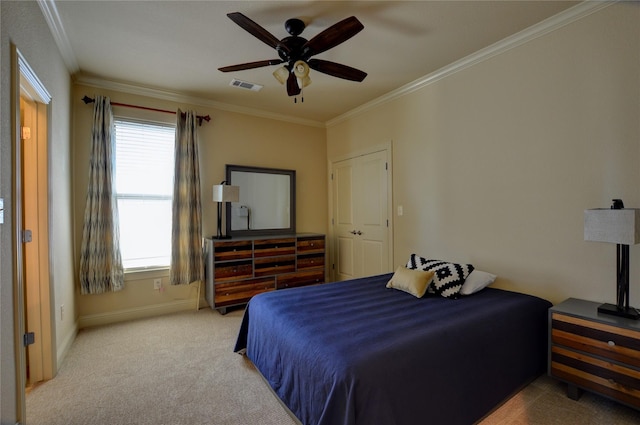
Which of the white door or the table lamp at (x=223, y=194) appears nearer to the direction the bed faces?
the table lamp

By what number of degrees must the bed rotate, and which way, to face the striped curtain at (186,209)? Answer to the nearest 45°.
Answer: approximately 90° to its right

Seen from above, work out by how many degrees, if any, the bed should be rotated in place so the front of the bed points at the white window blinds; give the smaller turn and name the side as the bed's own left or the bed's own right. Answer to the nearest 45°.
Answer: approximately 45° to the bed's own right

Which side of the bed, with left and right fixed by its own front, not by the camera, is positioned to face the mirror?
right

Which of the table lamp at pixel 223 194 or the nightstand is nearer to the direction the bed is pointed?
the table lamp

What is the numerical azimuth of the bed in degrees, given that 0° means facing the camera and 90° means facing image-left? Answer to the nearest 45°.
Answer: approximately 45°

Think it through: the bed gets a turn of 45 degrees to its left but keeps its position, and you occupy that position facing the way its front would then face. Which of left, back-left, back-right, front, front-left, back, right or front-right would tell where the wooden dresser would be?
back-right

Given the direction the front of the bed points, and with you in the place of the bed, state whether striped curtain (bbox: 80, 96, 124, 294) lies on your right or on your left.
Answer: on your right

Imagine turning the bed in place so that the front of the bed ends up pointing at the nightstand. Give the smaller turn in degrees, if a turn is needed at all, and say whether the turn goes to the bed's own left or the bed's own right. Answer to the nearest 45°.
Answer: approximately 135° to the bed's own left
